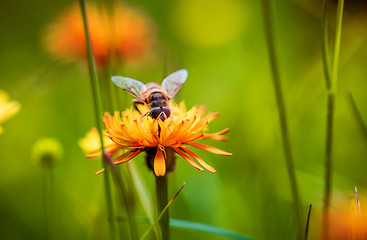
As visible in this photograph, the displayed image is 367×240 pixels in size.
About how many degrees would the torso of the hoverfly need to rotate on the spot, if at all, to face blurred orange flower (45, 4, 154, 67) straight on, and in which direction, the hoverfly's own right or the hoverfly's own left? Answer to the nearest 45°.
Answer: approximately 180°

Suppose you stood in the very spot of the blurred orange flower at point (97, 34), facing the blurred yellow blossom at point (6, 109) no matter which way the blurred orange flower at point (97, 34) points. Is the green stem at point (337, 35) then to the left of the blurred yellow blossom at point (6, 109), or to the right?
left

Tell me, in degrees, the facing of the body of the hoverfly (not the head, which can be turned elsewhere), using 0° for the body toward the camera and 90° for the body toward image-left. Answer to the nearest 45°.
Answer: approximately 0°
